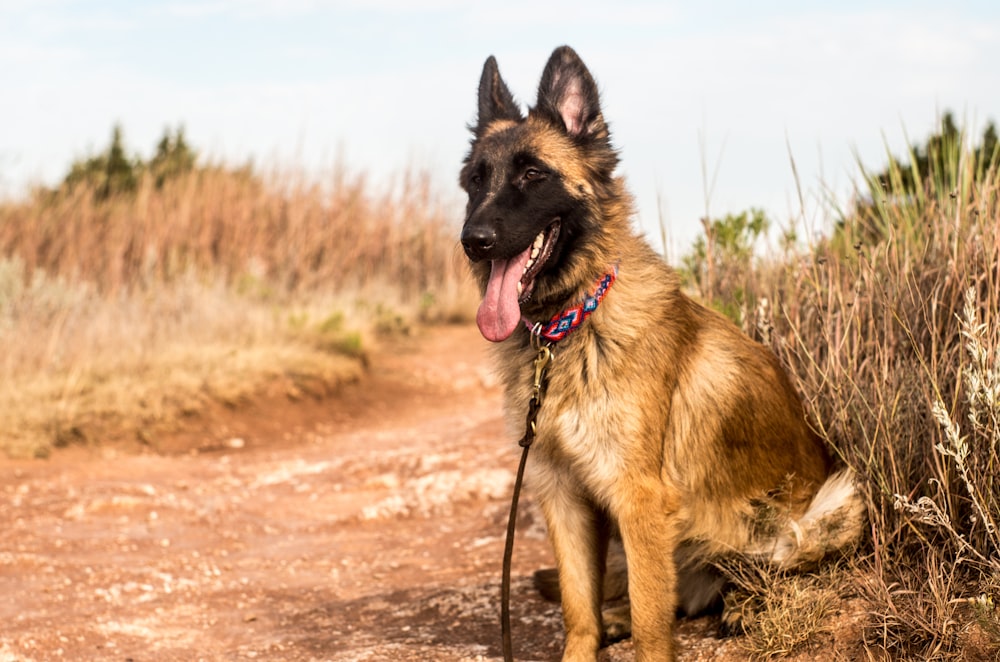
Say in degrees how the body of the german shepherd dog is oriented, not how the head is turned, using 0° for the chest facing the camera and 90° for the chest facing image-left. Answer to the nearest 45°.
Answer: approximately 45°

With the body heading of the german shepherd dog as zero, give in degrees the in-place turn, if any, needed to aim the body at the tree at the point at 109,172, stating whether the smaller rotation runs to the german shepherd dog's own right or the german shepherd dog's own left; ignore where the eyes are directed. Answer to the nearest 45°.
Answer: approximately 90° to the german shepherd dog's own right
